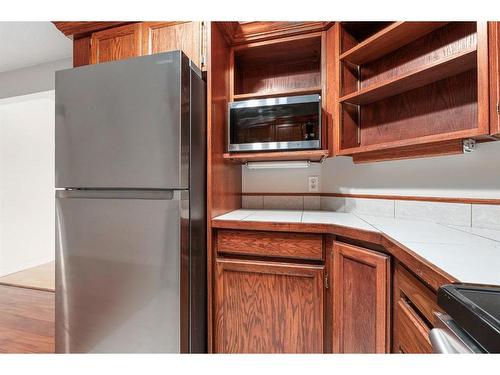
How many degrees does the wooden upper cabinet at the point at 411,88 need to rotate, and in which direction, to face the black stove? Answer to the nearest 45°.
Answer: approximately 45° to its left

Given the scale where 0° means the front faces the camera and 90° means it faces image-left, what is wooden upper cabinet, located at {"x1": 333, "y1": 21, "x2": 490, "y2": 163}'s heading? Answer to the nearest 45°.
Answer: approximately 45°

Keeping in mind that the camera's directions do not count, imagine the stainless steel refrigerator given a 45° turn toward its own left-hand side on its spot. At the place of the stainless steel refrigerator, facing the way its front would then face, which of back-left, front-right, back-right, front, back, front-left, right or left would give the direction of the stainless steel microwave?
left

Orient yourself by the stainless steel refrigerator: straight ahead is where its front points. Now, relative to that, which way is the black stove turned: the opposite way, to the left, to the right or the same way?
to the right

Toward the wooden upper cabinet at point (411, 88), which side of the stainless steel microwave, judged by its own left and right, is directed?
left

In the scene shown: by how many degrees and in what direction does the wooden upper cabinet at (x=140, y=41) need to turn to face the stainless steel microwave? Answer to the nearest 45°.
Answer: approximately 90° to its left

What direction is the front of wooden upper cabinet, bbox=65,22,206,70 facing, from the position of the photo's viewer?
facing the viewer and to the left of the viewer

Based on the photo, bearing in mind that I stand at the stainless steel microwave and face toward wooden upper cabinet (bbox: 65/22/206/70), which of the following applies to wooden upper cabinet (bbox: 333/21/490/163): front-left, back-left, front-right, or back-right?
back-left

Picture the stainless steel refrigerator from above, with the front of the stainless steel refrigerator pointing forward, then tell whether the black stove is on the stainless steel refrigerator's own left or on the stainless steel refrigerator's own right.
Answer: on the stainless steel refrigerator's own left

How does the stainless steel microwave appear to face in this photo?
toward the camera

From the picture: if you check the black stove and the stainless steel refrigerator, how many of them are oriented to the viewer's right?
0

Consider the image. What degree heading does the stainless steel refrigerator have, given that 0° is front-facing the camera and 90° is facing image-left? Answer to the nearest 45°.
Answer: approximately 45°
